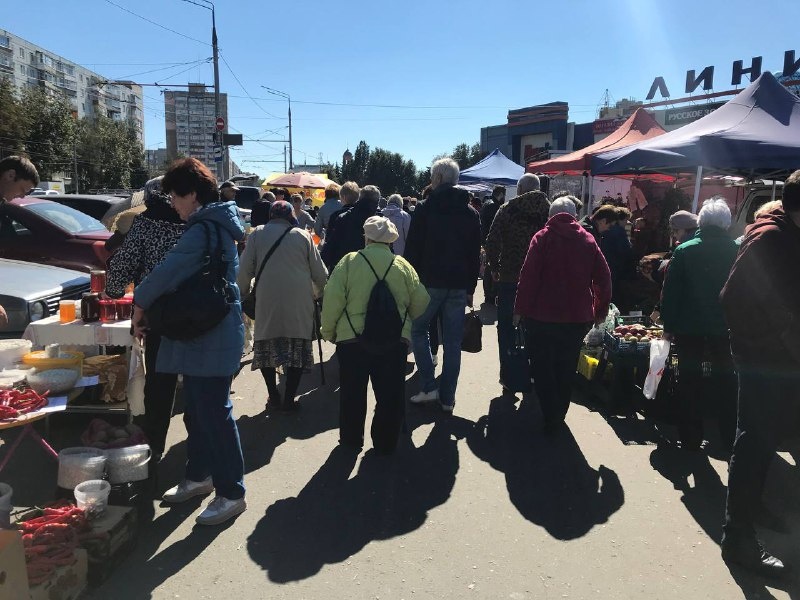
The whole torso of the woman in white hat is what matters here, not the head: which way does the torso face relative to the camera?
away from the camera

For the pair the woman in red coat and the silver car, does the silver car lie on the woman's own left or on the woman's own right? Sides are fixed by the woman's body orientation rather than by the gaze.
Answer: on the woman's own left

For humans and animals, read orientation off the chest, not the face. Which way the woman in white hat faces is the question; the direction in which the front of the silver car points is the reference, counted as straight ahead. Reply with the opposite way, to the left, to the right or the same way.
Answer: to the left

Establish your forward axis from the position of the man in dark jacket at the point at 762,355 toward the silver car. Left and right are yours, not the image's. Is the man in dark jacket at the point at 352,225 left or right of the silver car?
right

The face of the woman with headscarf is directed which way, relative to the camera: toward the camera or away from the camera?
away from the camera

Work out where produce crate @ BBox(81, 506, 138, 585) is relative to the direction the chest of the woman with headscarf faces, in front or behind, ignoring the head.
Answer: behind

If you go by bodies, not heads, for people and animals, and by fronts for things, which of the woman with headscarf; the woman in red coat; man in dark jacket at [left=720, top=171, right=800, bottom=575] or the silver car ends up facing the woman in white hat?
the silver car

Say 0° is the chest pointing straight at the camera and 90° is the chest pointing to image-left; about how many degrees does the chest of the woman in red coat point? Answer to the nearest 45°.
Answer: approximately 180°

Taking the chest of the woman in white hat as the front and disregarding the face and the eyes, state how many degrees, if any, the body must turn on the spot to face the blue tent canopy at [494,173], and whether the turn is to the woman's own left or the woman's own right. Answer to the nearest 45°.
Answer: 0° — they already face it

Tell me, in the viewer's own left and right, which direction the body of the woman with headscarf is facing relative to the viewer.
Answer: facing away from the viewer

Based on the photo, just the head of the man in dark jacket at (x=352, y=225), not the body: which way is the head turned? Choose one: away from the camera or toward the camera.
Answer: away from the camera
